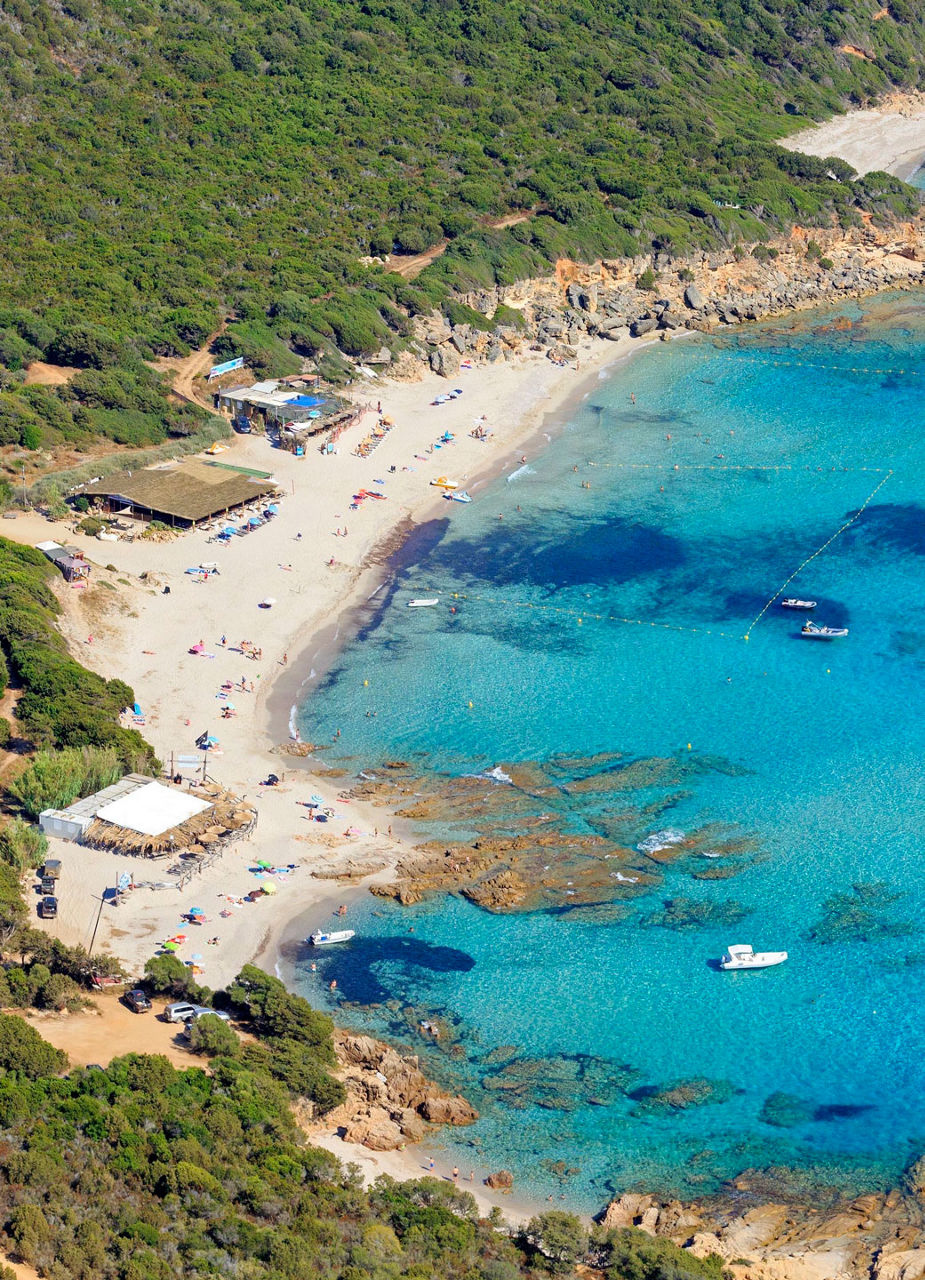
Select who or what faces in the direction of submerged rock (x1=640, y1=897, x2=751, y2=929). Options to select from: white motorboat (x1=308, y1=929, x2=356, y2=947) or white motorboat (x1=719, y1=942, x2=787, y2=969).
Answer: white motorboat (x1=308, y1=929, x2=356, y2=947)

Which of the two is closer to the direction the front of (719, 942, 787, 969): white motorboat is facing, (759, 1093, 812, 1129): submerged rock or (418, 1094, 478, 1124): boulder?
the submerged rock

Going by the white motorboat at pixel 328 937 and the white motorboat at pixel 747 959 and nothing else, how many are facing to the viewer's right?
2

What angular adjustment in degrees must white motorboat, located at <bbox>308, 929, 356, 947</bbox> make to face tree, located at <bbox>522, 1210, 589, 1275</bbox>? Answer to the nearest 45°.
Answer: approximately 90° to its right

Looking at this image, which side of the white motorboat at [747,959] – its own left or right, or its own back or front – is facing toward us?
right

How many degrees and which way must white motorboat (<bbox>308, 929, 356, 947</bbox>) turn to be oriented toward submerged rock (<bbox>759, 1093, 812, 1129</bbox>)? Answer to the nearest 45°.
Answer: approximately 45° to its right

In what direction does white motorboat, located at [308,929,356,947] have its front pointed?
to the viewer's right

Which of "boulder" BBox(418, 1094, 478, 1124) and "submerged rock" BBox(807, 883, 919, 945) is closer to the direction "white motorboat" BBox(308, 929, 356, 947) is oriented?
the submerged rock

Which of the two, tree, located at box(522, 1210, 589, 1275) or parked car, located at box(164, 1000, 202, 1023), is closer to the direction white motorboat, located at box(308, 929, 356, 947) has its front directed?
the tree

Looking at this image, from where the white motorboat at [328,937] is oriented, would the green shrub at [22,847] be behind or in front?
behind

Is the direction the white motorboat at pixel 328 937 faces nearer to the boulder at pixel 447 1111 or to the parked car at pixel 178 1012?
the boulder

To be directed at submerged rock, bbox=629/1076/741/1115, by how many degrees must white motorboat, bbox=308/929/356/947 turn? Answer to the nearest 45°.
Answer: approximately 45° to its right

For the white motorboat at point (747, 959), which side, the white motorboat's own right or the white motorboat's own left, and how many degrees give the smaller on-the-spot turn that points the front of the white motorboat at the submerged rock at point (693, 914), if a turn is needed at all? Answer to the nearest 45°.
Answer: approximately 135° to the white motorboat's own left

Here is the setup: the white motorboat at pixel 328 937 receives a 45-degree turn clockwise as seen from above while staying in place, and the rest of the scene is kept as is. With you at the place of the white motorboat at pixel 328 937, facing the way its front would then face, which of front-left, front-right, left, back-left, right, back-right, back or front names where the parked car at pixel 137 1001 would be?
right

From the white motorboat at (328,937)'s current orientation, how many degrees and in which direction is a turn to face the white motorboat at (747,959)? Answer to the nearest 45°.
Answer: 0° — it already faces it
